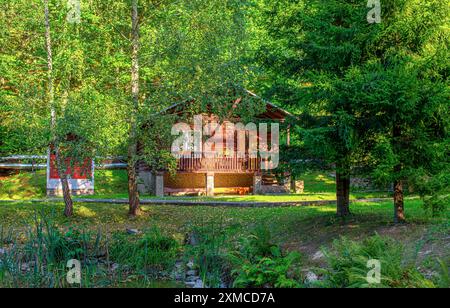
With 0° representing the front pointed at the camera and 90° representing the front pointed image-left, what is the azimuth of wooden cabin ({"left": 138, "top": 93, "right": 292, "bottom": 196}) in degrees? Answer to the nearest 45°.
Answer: approximately 0°

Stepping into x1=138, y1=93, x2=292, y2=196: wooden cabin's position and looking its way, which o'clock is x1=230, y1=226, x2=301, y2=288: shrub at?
The shrub is roughly at 12 o'clock from the wooden cabin.

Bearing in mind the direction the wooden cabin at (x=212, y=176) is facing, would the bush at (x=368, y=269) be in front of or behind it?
in front

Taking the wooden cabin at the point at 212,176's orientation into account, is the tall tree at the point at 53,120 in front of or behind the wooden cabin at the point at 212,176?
in front
